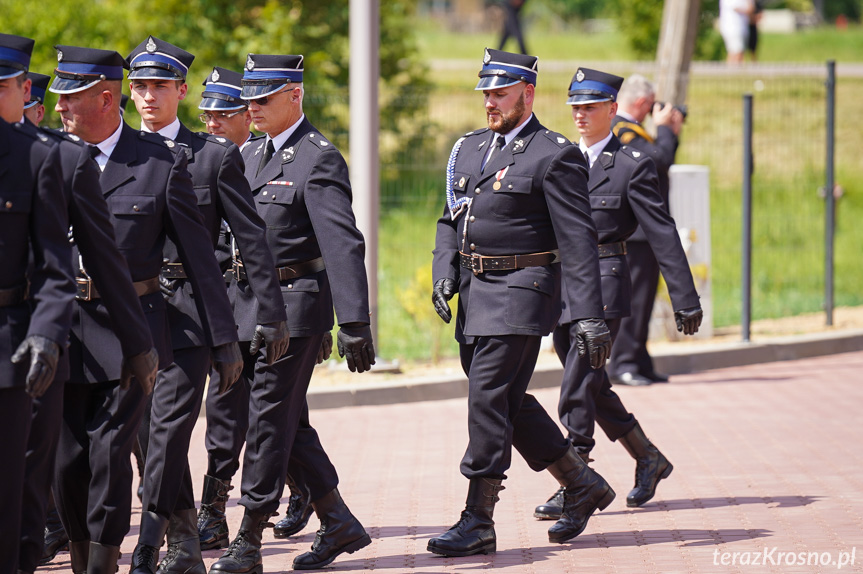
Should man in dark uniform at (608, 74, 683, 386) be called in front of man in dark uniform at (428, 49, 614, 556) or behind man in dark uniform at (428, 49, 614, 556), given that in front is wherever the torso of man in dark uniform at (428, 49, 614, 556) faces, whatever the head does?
behind

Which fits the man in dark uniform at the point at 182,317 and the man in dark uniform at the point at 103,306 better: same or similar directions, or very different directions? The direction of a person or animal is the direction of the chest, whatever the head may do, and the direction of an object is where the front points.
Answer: same or similar directions

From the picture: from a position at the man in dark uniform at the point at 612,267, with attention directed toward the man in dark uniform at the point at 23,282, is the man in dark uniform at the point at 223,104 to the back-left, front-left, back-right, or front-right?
front-right

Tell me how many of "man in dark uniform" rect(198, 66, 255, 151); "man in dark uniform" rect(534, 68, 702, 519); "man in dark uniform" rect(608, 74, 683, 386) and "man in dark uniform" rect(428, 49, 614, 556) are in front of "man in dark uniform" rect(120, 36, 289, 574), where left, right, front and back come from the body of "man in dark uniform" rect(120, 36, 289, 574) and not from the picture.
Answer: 0

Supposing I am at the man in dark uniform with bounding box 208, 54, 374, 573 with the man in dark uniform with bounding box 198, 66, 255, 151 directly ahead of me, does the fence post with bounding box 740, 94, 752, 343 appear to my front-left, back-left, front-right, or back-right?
front-right

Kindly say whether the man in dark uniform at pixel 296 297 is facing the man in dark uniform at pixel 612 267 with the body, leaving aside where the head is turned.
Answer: no

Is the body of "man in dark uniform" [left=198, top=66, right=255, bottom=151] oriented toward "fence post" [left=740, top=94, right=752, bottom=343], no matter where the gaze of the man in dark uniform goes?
no

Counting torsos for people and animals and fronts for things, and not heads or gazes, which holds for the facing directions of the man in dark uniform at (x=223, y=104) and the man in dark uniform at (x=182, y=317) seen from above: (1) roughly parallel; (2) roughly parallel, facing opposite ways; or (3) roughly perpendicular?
roughly parallel

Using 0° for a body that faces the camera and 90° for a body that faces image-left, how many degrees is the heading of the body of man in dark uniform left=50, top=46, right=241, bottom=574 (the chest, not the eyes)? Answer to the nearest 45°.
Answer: approximately 45°
